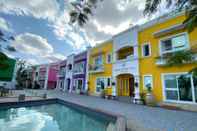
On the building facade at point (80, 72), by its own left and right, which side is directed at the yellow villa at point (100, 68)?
left

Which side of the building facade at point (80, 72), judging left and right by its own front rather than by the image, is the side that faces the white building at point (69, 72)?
right

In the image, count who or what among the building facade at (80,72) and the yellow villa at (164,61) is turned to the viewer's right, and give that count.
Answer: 0

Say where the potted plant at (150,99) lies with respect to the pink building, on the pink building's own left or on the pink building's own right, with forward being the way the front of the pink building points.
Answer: on the pink building's own left

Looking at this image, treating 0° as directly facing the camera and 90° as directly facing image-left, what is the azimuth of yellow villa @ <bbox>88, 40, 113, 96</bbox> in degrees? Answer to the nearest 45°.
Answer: approximately 45°

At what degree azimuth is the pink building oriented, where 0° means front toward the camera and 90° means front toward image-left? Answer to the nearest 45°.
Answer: approximately 45°

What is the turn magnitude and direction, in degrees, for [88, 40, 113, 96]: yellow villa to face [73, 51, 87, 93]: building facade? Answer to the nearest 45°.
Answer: approximately 90° to its right

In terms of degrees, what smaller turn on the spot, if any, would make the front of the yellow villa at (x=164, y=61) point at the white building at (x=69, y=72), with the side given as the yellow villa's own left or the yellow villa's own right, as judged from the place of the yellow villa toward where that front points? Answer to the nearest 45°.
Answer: approximately 90° to the yellow villa's own right

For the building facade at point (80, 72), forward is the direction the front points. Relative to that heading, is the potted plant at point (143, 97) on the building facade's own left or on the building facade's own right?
on the building facade's own left
